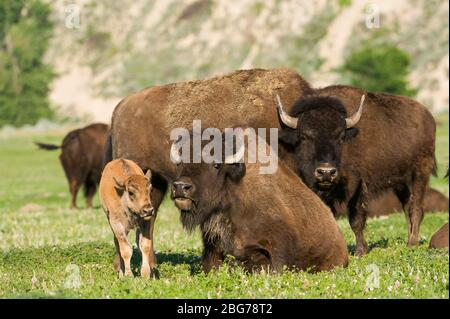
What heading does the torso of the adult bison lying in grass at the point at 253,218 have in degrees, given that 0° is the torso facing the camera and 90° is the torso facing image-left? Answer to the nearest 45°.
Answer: approximately 45°

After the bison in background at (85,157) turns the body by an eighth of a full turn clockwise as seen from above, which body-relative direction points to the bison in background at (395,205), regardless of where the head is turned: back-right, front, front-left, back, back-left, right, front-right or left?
front

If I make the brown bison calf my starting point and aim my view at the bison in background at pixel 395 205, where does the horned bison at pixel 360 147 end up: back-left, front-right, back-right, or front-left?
front-right

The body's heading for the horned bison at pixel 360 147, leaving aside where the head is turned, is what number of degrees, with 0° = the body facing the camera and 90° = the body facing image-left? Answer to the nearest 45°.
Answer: approximately 45°

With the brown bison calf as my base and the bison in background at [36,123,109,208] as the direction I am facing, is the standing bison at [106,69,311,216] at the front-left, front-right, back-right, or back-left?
front-right

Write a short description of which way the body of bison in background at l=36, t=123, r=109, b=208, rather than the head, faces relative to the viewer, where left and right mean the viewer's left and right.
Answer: facing to the right of the viewer

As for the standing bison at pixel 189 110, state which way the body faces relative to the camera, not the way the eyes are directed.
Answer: to the viewer's right

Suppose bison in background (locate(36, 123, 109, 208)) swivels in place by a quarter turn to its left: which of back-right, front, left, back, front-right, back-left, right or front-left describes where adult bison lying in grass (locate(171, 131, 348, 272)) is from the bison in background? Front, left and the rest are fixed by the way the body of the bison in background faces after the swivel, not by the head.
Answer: back

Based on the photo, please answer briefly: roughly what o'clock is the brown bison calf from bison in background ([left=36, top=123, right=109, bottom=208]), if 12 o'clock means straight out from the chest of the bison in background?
The brown bison calf is roughly at 3 o'clock from the bison in background.

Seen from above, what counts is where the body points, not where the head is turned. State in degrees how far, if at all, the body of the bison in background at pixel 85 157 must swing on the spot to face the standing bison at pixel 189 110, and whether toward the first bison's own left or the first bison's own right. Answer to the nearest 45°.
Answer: approximately 90° to the first bison's own right

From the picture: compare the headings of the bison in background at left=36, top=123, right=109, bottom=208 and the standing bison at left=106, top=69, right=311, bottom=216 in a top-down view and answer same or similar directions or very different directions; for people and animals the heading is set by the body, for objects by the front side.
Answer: same or similar directions
